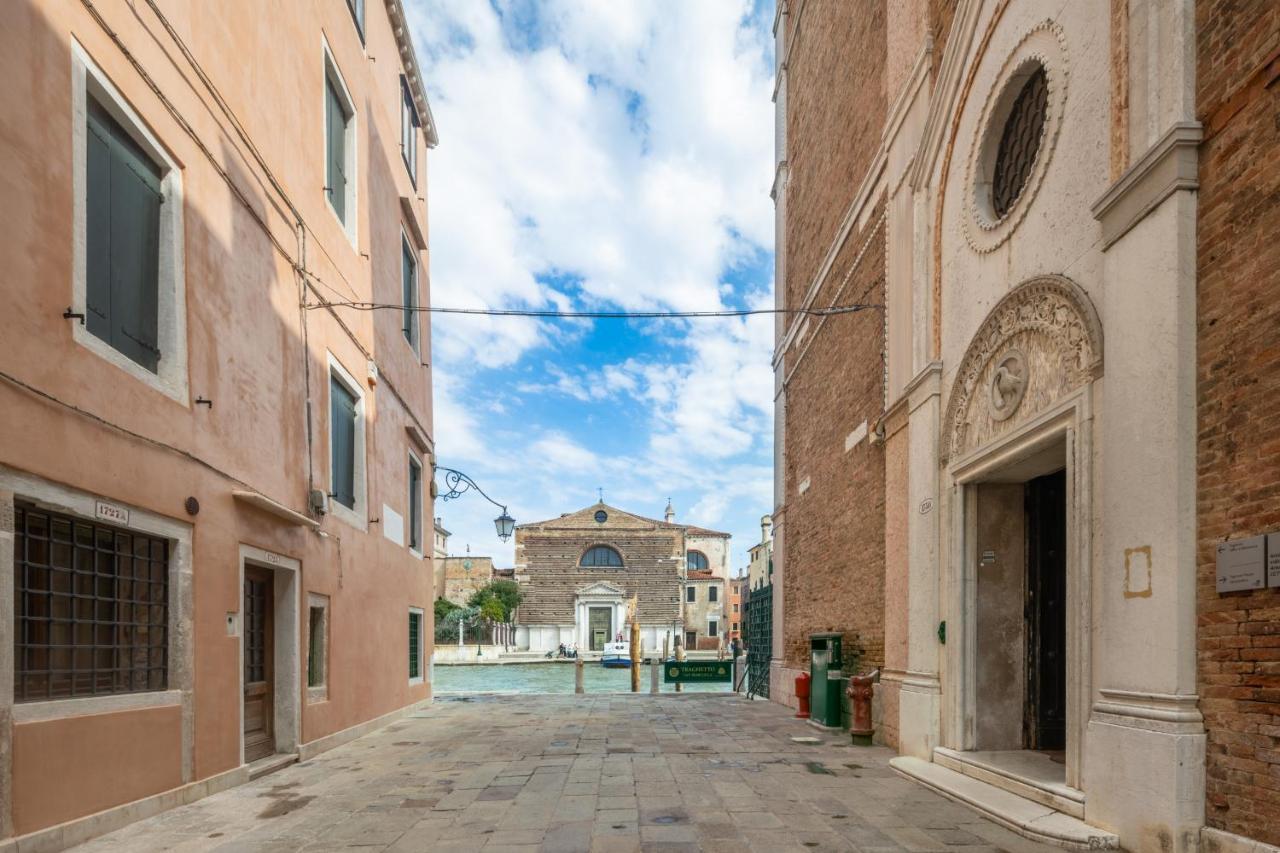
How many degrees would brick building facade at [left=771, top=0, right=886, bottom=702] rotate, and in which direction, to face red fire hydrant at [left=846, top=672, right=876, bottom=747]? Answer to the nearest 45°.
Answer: approximately 90° to its left

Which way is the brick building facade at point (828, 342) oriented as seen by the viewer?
to the viewer's left

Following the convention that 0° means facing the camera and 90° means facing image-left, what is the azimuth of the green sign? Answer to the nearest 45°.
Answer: approximately 0°

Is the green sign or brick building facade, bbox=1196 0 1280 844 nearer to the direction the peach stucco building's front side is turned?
the brick building facade

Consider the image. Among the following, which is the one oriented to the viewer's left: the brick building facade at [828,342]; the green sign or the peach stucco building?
the brick building facade

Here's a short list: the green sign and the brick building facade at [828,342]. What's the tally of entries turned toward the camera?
1

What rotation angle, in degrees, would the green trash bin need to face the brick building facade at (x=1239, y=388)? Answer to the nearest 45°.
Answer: approximately 45° to its left

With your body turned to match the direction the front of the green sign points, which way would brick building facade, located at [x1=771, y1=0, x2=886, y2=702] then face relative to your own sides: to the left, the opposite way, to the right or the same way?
to the right

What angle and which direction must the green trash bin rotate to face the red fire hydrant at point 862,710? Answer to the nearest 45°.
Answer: approximately 45° to its left
